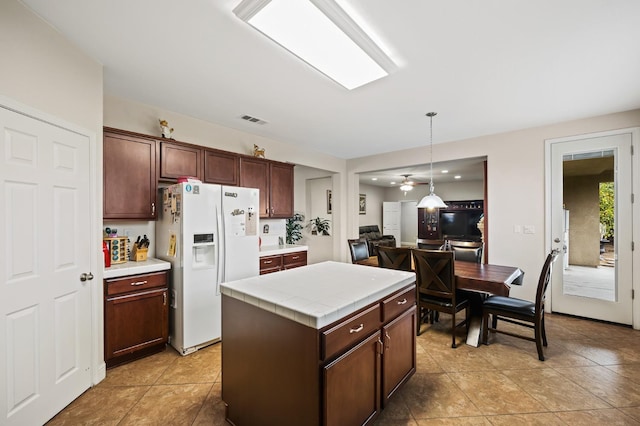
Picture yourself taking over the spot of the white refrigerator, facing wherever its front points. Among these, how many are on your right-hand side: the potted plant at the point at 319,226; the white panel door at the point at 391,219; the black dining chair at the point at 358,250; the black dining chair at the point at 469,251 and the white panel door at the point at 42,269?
1

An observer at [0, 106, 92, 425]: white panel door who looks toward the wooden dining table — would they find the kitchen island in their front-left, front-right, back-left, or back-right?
front-right

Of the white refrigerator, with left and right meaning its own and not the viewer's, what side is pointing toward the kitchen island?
front

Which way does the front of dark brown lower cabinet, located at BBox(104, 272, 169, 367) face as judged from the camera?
facing the viewer and to the right of the viewer

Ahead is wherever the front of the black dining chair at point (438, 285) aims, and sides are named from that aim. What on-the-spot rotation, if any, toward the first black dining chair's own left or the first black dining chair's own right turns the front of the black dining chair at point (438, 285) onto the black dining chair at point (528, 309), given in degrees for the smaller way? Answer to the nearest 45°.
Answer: approximately 45° to the first black dining chair's own right

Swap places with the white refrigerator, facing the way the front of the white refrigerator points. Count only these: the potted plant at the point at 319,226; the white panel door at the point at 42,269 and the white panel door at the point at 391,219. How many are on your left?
2

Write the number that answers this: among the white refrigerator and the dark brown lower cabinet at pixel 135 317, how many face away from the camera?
0

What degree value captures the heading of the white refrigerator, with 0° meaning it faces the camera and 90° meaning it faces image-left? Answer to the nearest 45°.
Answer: approximately 315°

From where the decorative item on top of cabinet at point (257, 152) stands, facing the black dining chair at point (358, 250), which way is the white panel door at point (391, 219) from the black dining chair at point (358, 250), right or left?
left

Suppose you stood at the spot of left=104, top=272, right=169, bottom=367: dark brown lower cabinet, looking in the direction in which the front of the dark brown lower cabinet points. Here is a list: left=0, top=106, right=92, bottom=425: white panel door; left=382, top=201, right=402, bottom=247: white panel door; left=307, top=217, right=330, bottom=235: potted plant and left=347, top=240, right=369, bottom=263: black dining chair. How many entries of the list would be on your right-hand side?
1

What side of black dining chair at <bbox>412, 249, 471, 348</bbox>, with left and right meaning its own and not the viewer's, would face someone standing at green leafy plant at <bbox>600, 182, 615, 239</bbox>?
front

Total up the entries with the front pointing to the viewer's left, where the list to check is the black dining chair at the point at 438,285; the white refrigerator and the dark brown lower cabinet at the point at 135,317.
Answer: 0
